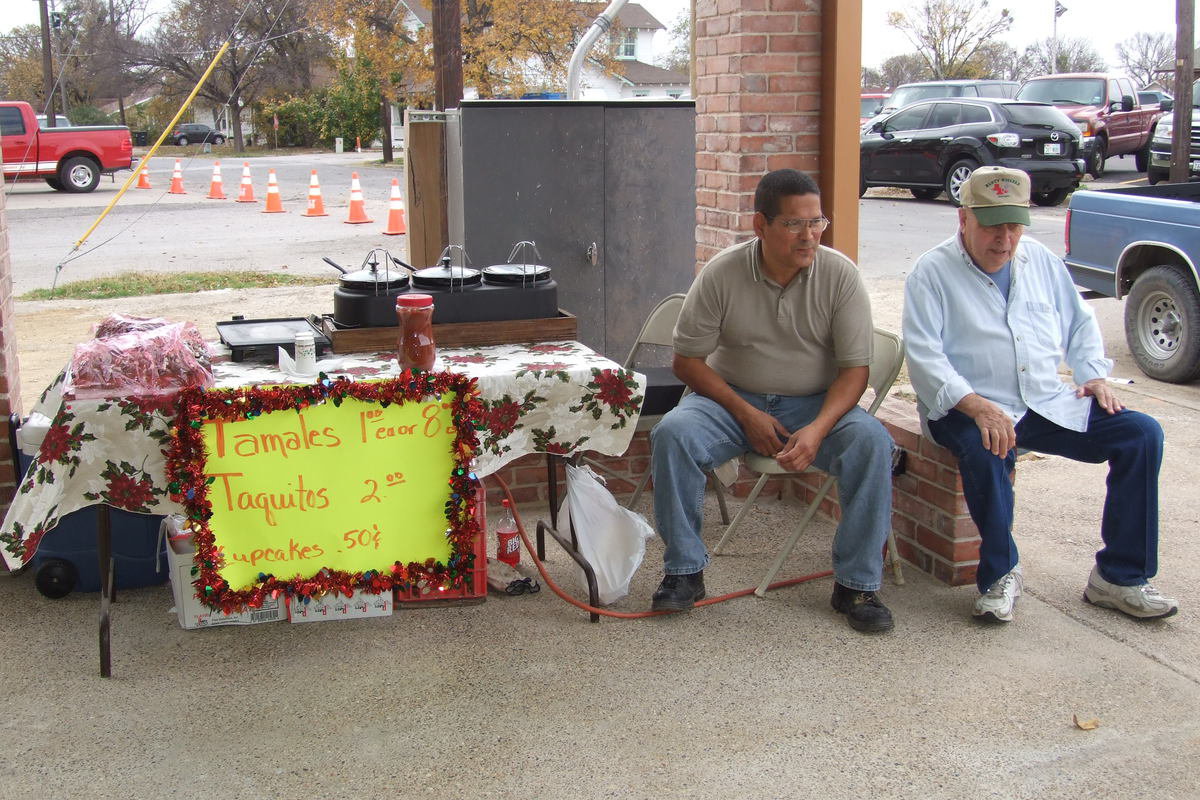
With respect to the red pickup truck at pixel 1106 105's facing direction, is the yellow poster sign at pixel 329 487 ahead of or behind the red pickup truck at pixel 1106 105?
ahead

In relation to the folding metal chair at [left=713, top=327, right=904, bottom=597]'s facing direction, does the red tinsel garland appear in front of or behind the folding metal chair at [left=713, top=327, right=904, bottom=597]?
in front

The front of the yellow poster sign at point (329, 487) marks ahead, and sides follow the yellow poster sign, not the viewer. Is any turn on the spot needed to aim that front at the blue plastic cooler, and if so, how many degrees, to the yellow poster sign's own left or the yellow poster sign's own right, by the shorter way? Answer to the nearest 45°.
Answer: approximately 135° to the yellow poster sign's own right

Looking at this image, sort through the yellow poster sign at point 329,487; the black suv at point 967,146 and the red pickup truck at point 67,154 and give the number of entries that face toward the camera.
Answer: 1

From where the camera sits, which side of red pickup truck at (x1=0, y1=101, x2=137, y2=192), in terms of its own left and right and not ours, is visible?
left

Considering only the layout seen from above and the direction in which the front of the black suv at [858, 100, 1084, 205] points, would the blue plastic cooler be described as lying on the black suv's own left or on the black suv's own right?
on the black suv's own left

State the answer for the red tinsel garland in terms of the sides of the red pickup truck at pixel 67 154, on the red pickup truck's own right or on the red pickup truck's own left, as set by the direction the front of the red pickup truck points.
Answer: on the red pickup truck's own left

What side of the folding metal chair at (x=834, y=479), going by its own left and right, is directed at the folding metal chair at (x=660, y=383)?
right

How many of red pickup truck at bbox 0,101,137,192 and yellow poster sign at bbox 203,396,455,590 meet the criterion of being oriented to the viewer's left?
1

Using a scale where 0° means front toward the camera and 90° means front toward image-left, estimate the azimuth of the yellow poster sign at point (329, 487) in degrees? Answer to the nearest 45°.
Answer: approximately 0°

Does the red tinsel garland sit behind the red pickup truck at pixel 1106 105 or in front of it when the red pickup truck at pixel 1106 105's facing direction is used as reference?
in front

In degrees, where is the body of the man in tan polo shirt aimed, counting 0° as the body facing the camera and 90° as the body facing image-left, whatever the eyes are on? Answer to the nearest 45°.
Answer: approximately 0°

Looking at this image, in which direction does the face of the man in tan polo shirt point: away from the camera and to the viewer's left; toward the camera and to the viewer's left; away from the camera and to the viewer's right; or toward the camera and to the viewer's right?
toward the camera and to the viewer's right
